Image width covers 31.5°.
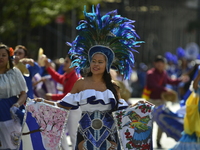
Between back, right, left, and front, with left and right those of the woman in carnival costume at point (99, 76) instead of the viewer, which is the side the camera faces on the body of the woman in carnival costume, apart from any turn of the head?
front

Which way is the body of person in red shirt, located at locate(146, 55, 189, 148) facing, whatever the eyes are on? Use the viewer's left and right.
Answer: facing the viewer and to the right of the viewer

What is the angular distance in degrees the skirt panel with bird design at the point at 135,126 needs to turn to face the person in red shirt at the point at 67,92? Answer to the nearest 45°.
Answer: approximately 135° to its right

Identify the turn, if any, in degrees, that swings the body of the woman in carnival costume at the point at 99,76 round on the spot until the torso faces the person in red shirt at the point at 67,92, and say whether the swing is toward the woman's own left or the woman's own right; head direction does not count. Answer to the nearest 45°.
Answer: approximately 180°

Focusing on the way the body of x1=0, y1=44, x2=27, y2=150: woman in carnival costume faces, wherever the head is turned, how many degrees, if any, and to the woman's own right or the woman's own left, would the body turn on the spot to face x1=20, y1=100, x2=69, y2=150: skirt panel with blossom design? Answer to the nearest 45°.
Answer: approximately 90° to the woman's own left

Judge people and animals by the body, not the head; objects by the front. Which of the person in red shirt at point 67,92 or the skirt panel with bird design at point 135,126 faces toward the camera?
the skirt panel with bird design

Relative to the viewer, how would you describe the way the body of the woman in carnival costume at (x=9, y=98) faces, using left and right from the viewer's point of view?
facing the viewer and to the left of the viewer

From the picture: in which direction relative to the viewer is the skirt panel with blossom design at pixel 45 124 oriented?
toward the camera

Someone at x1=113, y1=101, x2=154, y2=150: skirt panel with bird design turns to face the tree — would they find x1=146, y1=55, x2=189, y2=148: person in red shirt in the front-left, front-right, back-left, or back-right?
front-right
